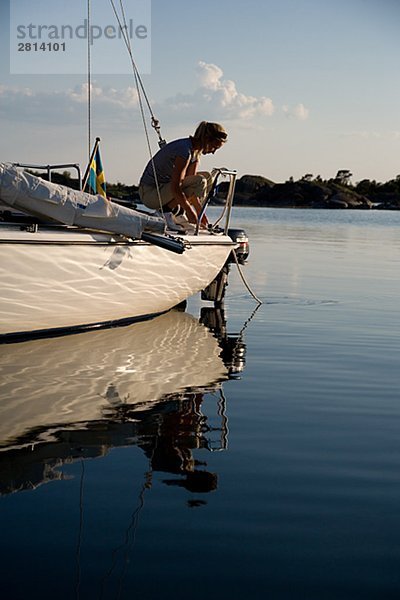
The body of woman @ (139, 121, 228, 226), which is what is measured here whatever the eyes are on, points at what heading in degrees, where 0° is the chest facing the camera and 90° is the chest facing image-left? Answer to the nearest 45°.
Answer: approximately 270°

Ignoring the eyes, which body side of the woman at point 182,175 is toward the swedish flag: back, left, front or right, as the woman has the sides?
back

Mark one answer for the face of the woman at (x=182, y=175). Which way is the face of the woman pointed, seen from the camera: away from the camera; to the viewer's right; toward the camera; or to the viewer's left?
to the viewer's right
